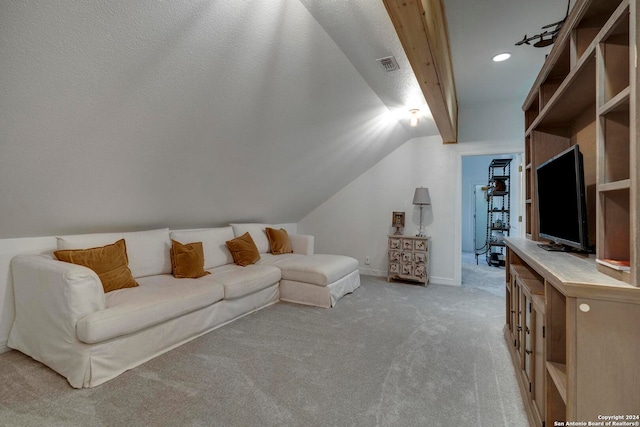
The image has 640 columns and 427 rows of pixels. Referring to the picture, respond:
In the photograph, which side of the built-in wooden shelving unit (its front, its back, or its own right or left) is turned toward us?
left

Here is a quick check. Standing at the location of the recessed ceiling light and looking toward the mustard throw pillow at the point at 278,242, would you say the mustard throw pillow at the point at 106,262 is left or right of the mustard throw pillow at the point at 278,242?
left

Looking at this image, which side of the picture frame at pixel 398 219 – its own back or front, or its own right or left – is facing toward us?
front

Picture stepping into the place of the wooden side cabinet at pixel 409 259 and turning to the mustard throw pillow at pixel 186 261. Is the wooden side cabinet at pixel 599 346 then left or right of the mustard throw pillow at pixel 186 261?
left

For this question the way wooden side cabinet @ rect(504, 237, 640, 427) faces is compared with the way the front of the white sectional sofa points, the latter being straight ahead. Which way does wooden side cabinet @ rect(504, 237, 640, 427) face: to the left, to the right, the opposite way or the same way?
the opposite way

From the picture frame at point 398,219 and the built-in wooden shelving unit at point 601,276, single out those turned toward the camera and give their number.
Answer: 1

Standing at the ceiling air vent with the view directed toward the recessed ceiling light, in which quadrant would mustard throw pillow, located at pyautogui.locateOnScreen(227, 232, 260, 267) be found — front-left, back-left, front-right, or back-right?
back-left

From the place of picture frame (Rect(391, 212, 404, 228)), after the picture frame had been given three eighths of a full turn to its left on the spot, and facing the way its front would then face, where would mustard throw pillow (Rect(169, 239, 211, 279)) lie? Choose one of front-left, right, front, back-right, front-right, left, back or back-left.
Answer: back

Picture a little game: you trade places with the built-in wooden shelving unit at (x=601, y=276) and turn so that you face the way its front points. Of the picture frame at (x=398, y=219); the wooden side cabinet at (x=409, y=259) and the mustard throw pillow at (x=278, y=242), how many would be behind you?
0

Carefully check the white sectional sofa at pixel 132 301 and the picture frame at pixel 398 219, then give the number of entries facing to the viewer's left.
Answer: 0

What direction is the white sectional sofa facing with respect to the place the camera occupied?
facing the viewer and to the right of the viewer

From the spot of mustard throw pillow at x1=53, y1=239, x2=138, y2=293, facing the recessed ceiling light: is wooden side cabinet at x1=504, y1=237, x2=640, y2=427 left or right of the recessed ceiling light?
right

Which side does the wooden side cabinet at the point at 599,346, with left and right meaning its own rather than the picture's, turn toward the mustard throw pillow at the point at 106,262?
front

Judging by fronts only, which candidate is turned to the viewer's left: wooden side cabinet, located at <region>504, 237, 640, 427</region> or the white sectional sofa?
the wooden side cabinet

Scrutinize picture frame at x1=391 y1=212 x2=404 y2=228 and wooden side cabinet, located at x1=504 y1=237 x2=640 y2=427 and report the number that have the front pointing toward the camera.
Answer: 1
